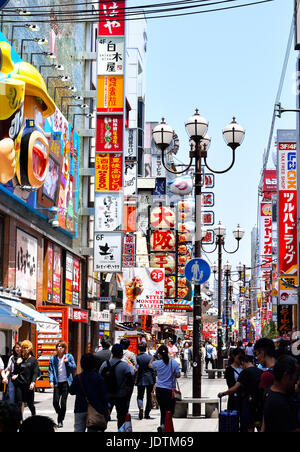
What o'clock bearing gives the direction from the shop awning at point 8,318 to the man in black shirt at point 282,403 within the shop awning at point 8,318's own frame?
The man in black shirt is roughly at 1 o'clock from the shop awning.

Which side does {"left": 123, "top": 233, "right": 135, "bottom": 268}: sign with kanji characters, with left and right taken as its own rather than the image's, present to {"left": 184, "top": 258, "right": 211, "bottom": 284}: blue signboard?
front

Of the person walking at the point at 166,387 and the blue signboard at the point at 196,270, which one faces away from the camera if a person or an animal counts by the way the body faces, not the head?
the person walking

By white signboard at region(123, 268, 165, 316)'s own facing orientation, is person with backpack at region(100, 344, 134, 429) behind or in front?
in front

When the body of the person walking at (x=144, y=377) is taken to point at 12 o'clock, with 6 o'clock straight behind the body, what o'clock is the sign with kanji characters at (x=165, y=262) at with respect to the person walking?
The sign with kanji characters is roughly at 12 o'clock from the person walking.

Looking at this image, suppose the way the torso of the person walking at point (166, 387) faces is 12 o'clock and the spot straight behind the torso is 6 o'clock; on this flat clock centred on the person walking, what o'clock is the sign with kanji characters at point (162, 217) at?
The sign with kanji characters is roughly at 12 o'clock from the person walking.
